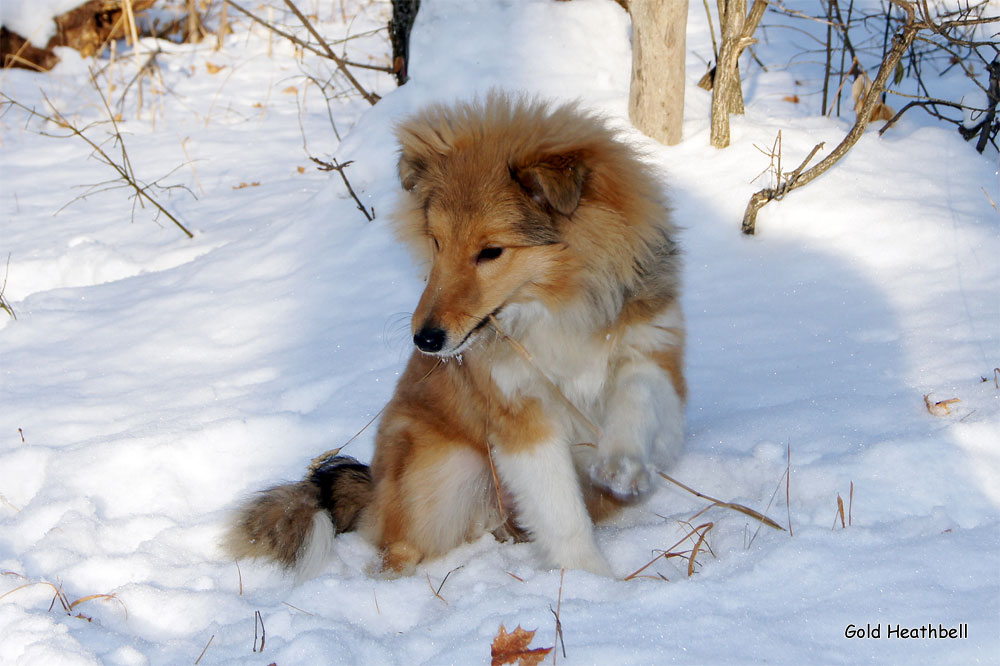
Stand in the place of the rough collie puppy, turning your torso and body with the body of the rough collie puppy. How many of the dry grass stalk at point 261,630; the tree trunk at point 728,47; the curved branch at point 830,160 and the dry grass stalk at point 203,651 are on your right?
2

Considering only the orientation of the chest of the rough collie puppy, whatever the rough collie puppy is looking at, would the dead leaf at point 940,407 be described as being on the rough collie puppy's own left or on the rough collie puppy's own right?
on the rough collie puppy's own left

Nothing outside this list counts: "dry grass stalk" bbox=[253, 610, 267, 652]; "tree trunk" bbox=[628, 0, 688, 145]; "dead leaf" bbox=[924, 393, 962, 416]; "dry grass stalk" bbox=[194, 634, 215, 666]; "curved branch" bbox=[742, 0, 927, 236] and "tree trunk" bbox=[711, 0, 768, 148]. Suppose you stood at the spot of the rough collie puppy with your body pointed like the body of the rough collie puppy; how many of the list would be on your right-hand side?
2

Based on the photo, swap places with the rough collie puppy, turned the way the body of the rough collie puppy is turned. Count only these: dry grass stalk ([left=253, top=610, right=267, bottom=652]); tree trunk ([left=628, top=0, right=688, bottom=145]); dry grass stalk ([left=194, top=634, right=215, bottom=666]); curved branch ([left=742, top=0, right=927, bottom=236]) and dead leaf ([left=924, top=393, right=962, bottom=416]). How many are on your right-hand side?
2

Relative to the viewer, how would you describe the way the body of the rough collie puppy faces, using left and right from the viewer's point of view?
facing the viewer and to the right of the viewer

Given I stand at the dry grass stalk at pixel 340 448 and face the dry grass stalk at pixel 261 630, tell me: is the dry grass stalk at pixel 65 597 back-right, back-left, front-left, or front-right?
front-right

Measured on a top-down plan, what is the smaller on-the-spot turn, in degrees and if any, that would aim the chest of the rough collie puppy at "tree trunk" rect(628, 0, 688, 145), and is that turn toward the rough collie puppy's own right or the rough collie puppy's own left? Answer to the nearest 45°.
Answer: approximately 135° to the rough collie puppy's own left

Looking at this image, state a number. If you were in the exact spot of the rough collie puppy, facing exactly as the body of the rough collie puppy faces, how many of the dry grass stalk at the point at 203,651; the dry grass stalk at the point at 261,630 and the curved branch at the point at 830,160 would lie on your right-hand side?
2

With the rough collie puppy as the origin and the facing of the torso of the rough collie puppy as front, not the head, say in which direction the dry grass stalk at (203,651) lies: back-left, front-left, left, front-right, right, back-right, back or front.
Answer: right

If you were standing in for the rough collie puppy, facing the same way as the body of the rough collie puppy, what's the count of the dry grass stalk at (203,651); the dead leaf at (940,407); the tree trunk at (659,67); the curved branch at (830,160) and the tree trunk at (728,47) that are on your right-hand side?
1

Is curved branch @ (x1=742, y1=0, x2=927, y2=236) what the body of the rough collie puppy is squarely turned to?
no

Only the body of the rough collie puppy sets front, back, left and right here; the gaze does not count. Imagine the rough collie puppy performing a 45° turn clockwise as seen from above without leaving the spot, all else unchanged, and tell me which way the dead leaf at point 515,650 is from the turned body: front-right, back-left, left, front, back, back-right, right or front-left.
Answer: front

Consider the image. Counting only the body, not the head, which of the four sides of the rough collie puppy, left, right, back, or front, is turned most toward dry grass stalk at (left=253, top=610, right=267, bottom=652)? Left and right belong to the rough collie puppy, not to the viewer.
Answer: right

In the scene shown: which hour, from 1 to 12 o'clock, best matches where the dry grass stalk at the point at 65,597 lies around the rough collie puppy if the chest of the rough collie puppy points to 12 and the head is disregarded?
The dry grass stalk is roughly at 4 o'clock from the rough collie puppy.
